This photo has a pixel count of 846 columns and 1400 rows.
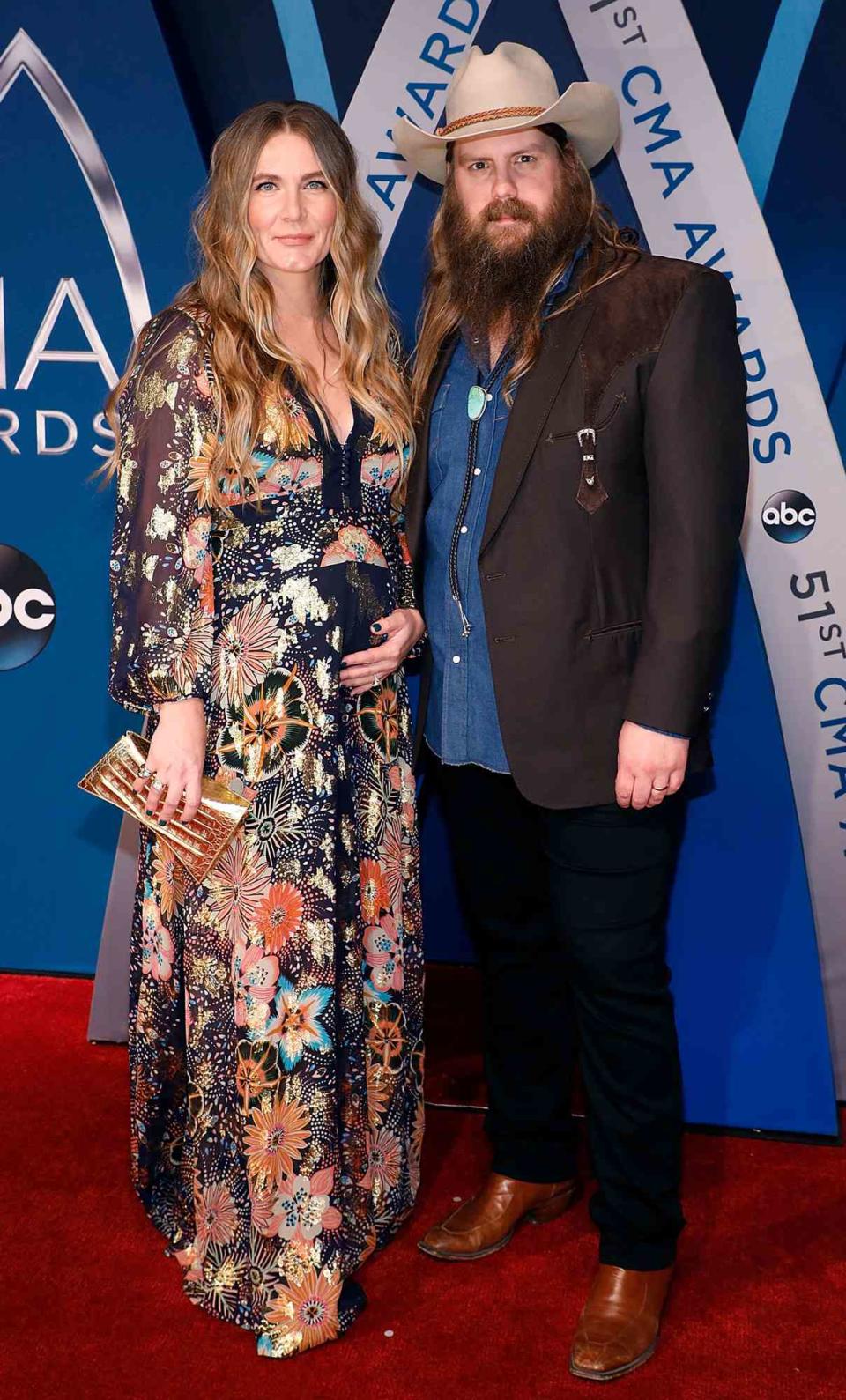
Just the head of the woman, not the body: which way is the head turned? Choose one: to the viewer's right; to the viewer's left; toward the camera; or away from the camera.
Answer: toward the camera

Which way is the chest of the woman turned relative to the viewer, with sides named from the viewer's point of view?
facing the viewer and to the right of the viewer

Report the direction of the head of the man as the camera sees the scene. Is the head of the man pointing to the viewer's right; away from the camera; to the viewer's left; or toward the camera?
toward the camera

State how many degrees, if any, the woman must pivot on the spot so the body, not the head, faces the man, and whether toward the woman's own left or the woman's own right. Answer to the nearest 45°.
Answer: approximately 45° to the woman's own left

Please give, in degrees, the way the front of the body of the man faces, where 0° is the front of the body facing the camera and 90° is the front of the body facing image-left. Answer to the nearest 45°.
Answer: approximately 45°

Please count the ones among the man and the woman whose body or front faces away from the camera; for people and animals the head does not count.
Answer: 0
